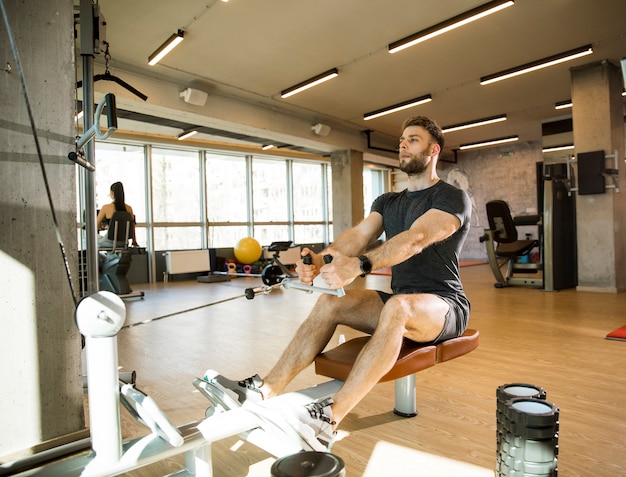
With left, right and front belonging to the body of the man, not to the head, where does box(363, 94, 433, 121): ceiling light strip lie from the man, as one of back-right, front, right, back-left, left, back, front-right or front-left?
back-right

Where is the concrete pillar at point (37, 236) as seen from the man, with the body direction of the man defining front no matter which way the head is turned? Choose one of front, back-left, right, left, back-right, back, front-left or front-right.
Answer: front-right

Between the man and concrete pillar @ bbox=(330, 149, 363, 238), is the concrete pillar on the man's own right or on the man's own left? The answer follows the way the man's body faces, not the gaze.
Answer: on the man's own right

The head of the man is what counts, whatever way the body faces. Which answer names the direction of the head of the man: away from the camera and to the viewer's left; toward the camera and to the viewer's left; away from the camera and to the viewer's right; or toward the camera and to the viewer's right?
toward the camera and to the viewer's left

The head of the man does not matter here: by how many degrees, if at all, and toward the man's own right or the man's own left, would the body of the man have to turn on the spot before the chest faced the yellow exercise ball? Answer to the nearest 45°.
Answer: approximately 135° to the man's own right

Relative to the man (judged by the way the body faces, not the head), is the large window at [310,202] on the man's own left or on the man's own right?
on the man's own right

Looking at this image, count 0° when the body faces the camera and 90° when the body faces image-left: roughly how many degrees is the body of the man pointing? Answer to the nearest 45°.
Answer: approximately 45°

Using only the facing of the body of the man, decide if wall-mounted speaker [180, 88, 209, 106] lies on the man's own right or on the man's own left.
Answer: on the man's own right

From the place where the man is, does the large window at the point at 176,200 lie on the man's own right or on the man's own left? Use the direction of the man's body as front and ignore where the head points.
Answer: on the man's own right

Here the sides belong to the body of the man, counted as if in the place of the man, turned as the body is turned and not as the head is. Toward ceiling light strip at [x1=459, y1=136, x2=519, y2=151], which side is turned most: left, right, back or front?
back

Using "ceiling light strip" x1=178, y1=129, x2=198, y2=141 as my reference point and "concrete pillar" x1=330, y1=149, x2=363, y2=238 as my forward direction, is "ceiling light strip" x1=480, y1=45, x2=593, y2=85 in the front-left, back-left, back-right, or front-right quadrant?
front-right
